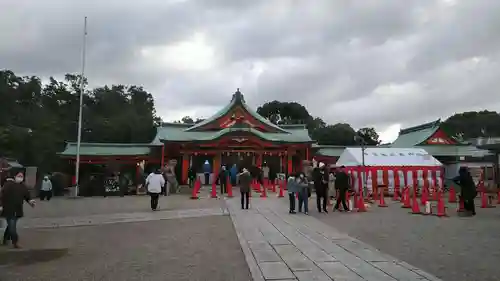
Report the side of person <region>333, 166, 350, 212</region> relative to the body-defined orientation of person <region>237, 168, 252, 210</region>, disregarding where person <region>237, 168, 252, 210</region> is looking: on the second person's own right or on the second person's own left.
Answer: on the second person's own right

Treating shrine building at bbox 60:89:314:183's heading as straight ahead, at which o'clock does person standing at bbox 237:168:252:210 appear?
The person standing is roughly at 12 o'clock from the shrine building.

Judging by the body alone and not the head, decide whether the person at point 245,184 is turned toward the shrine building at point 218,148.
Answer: yes

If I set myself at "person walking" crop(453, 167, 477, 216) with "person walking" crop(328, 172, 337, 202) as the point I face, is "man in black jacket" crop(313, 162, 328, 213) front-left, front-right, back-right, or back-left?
front-left

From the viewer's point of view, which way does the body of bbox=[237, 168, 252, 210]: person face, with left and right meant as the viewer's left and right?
facing away from the viewer

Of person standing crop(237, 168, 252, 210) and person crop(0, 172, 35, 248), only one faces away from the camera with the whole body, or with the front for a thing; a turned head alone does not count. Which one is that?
person standing crop(237, 168, 252, 210)

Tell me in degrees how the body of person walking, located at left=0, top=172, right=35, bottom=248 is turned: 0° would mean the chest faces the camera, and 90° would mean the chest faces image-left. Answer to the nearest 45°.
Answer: approximately 315°

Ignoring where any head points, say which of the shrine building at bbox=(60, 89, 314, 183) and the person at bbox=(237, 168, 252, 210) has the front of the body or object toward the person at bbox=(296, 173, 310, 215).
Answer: the shrine building

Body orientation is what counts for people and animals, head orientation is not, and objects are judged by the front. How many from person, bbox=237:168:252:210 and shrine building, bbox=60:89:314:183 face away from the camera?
1

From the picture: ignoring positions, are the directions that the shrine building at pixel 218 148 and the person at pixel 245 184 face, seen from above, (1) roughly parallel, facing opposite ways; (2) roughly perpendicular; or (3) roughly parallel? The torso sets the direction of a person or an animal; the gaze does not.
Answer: roughly parallel, facing opposite ways

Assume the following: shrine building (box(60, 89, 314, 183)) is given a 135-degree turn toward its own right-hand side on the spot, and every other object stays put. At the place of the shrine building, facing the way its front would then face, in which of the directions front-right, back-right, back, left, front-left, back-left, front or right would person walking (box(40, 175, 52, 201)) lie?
left

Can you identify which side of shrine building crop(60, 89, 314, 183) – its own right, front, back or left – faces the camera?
front

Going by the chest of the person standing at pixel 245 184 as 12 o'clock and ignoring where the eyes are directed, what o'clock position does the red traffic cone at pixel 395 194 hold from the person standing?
The red traffic cone is roughly at 2 o'clock from the person standing.

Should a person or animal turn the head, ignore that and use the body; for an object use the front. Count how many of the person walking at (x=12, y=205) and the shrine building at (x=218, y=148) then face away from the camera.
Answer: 0

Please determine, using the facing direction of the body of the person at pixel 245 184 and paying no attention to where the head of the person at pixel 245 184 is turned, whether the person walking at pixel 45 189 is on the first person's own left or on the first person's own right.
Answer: on the first person's own left
